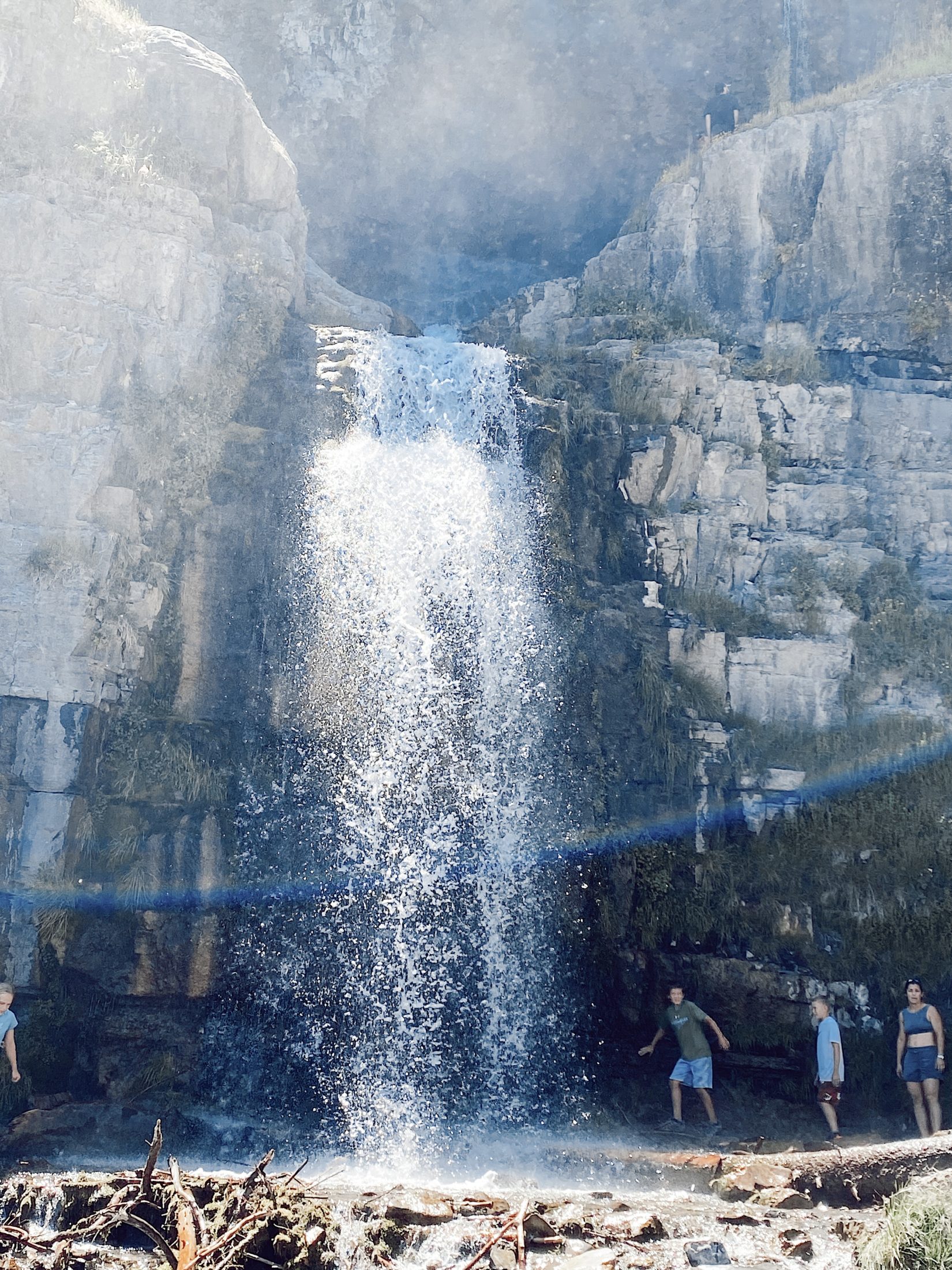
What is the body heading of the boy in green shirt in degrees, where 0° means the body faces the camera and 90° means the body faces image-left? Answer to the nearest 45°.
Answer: approximately 0°
